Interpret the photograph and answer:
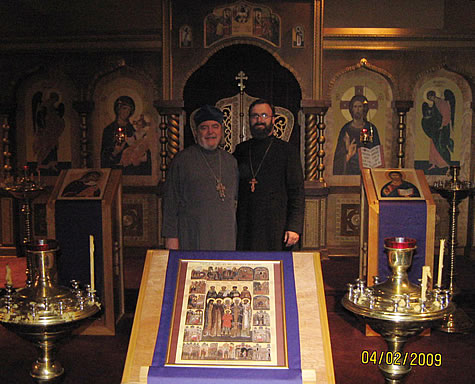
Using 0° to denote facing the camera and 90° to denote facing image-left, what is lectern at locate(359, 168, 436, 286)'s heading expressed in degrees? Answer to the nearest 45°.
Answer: approximately 0°

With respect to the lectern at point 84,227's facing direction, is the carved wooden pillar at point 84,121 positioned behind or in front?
behind

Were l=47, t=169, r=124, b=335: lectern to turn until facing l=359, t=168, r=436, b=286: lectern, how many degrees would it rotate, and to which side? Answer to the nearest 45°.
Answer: approximately 90° to its left

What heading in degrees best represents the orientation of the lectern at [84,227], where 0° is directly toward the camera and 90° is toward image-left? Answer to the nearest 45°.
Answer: approximately 0°

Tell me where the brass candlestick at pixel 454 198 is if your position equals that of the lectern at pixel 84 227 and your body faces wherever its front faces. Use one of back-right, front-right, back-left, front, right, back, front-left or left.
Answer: left

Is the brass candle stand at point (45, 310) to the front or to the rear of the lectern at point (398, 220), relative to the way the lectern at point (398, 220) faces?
to the front

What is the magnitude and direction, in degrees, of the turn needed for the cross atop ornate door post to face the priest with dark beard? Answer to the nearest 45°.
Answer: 0° — it already faces them

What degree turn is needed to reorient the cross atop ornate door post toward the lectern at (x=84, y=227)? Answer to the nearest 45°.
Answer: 0° — it already faces it

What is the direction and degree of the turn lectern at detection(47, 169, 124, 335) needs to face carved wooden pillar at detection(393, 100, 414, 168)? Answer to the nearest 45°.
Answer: approximately 135° to its left

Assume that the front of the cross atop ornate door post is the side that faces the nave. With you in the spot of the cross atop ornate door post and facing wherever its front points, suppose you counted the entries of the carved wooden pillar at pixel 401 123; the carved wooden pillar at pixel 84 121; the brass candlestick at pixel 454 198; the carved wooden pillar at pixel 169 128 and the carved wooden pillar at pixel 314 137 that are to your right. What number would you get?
2
